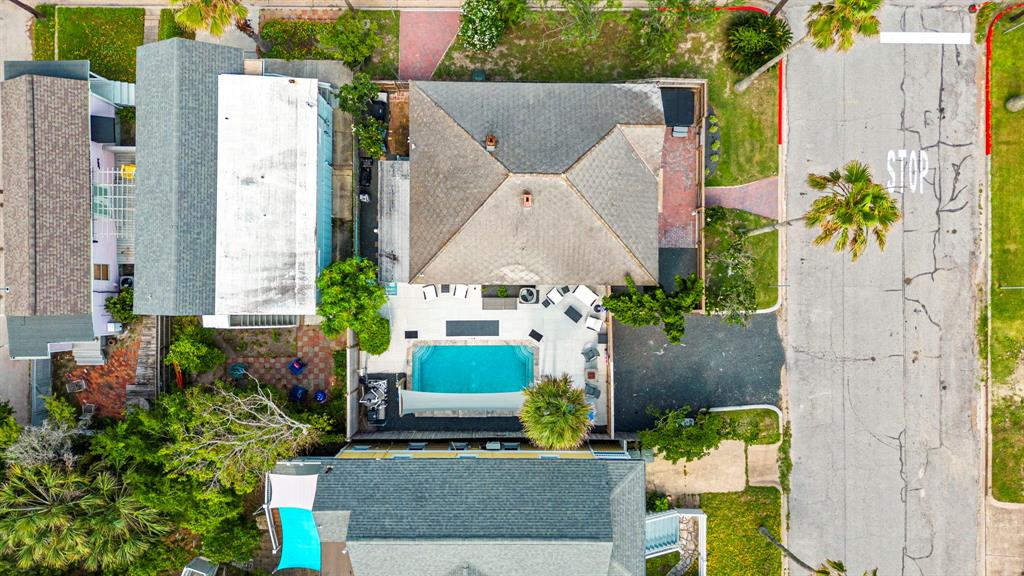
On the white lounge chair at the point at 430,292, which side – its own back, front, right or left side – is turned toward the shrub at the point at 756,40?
left

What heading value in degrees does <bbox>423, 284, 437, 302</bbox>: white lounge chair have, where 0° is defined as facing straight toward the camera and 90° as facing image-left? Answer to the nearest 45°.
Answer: approximately 0°

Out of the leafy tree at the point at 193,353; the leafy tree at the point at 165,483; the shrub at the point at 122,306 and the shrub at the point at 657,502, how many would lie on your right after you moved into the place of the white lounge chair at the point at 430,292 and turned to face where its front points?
3

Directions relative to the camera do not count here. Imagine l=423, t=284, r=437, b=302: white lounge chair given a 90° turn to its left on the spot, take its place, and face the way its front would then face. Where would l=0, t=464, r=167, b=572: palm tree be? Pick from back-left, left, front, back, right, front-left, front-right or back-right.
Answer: back

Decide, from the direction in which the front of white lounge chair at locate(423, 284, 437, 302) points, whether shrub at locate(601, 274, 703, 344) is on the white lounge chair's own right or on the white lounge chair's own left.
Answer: on the white lounge chair's own left

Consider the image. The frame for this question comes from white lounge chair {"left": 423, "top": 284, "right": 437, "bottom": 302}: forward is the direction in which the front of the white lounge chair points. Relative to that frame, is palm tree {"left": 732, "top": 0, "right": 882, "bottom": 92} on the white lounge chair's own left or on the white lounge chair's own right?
on the white lounge chair's own left
